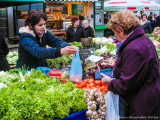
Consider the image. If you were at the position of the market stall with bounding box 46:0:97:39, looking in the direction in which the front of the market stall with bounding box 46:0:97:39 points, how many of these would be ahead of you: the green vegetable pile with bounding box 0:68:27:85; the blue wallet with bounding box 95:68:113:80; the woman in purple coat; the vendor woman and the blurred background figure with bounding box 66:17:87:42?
5

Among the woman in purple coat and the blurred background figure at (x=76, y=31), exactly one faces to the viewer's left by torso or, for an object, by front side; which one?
the woman in purple coat

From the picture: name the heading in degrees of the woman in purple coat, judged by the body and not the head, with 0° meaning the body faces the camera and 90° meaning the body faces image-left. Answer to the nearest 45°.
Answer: approximately 90°

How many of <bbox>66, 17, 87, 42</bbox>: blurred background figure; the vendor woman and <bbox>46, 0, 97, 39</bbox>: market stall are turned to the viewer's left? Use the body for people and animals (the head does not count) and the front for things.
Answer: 0

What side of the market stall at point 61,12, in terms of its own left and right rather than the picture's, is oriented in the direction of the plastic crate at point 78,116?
front

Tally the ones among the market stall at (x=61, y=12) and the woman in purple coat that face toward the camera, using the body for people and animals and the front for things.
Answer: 1

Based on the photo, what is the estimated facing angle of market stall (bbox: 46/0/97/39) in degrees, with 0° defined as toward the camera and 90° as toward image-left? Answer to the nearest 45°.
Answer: approximately 0°

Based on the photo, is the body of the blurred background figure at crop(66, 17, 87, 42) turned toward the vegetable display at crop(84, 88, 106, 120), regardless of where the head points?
yes

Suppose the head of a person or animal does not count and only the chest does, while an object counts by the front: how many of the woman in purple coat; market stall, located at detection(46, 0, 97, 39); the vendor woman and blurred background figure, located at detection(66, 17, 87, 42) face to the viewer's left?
1

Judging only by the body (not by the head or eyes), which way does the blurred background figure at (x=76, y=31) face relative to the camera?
toward the camera

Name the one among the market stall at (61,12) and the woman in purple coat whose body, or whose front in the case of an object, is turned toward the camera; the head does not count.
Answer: the market stall

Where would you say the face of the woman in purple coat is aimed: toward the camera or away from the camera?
away from the camera

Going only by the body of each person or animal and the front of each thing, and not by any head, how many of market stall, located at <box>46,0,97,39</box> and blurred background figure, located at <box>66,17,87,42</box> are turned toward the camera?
2

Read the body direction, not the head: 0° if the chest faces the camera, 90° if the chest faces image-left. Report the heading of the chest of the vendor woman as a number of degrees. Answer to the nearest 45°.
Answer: approximately 315°

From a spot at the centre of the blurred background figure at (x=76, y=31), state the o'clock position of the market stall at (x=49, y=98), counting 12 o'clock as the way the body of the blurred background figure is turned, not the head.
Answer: The market stall is roughly at 12 o'clock from the blurred background figure.

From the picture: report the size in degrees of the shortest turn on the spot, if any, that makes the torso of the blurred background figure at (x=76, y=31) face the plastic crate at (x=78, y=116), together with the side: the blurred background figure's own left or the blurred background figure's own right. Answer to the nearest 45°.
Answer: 0° — they already face it

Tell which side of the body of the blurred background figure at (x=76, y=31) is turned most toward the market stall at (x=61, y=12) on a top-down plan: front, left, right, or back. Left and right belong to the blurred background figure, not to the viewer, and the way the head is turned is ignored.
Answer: back
